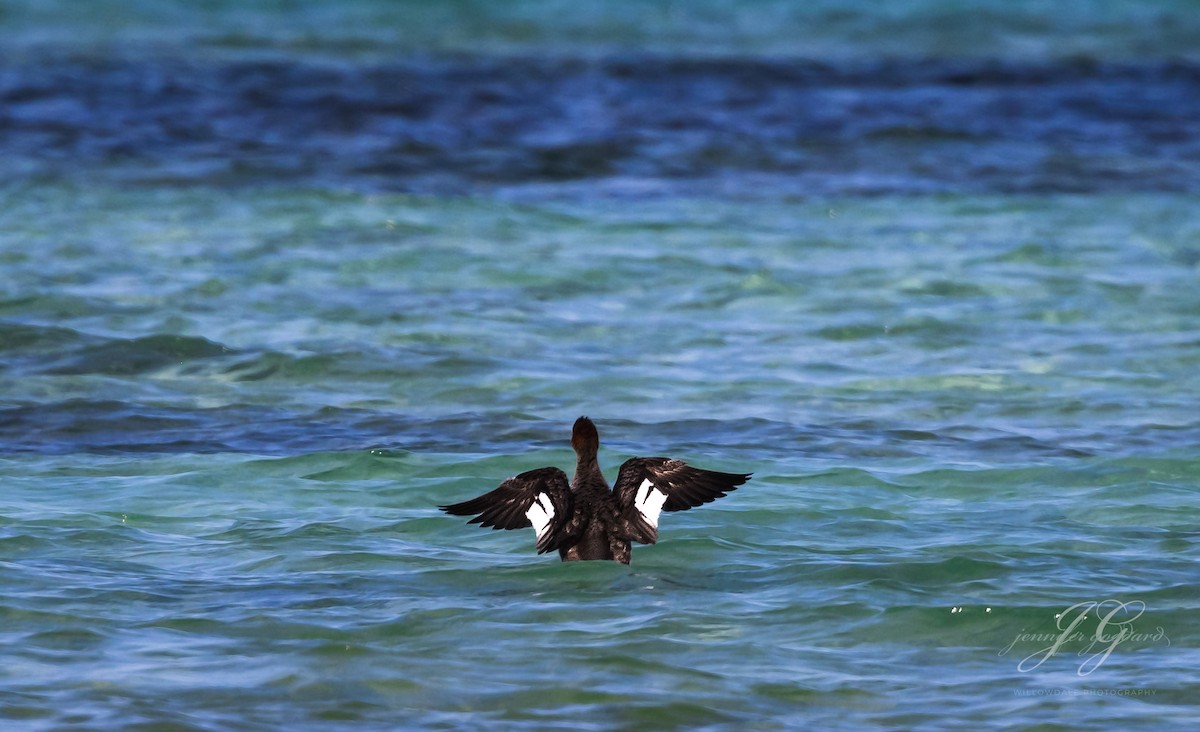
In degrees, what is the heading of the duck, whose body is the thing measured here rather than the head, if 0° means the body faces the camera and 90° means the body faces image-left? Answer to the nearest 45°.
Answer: approximately 180°
